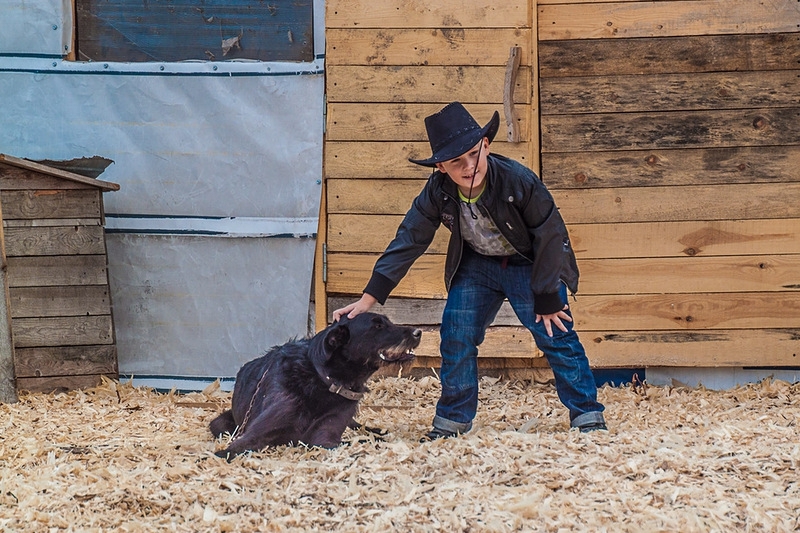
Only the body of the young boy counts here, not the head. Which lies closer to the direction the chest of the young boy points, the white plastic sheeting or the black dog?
the black dog

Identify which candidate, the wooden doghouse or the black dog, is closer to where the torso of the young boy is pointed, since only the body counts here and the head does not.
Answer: the black dog

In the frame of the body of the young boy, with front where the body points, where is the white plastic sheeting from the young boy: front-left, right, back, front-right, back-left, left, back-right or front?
right

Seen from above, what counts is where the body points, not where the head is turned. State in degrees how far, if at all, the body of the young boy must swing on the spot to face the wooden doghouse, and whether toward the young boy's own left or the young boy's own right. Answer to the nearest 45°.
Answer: approximately 90° to the young boy's own right

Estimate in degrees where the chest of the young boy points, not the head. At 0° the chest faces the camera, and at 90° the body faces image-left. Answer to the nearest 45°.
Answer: approximately 45°
